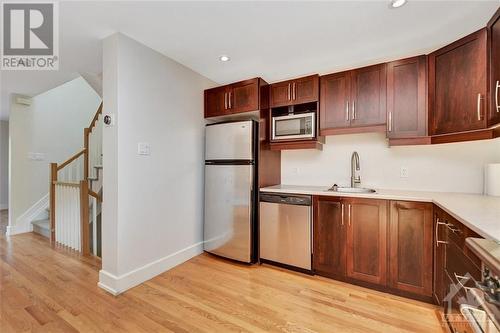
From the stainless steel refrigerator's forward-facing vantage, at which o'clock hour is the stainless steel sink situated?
The stainless steel sink is roughly at 8 o'clock from the stainless steel refrigerator.

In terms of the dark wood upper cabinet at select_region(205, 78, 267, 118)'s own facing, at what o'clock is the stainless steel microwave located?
The stainless steel microwave is roughly at 8 o'clock from the dark wood upper cabinet.

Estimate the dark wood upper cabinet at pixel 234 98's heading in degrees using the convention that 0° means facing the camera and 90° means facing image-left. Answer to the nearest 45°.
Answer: approximately 45°

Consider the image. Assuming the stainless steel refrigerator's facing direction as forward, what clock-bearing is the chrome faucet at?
The chrome faucet is roughly at 8 o'clock from the stainless steel refrigerator.

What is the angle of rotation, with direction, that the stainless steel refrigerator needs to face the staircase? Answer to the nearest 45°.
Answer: approximately 45° to its right

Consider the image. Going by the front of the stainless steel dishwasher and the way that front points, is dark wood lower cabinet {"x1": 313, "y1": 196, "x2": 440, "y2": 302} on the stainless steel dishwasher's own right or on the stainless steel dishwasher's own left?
on the stainless steel dishwasher's own left

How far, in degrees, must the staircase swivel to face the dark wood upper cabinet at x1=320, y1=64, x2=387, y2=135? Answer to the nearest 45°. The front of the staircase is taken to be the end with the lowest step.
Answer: approximately 135° to its left
